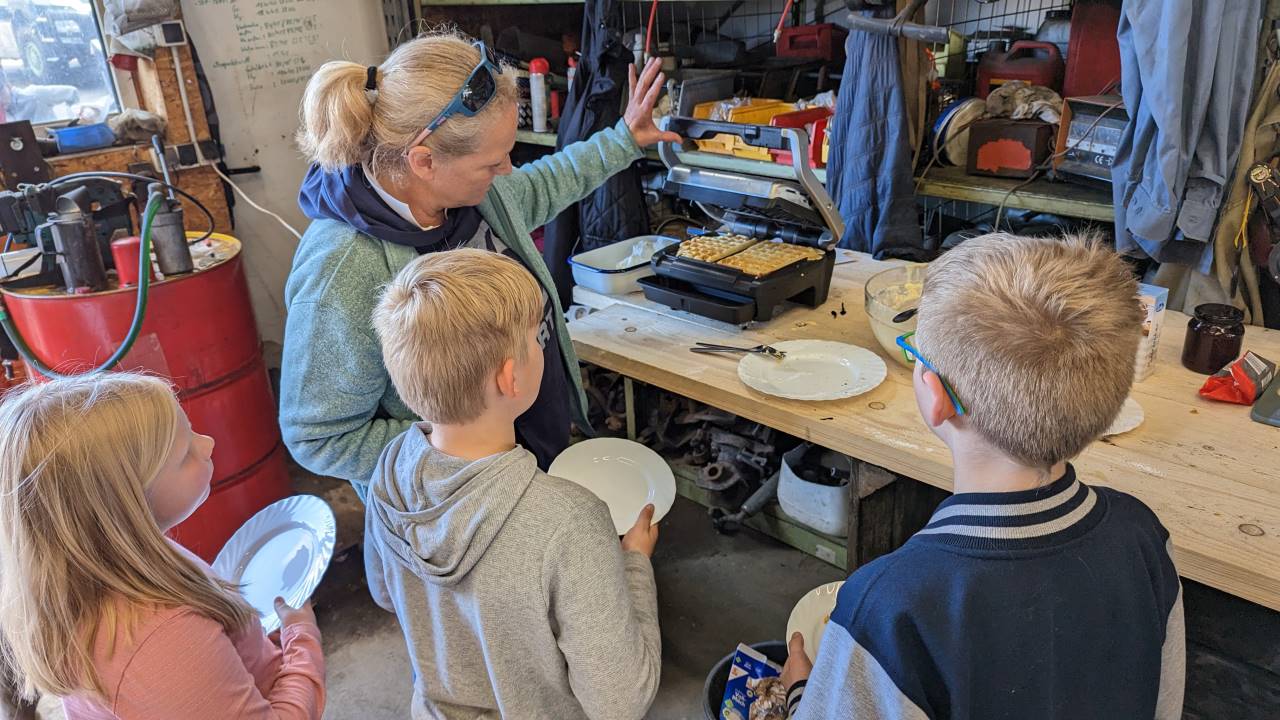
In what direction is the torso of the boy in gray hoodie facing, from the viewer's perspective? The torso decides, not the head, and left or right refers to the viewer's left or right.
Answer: facing away from the viewer and to the right of the viewer

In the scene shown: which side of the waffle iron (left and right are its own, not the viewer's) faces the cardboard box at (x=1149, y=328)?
left

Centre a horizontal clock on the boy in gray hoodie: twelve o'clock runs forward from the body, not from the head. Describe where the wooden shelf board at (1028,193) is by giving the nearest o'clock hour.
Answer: The wooden shelf board is roughly at 12 o'clock from the boy in gray hoodie.

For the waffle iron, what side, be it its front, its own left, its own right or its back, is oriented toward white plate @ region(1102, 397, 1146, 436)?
left

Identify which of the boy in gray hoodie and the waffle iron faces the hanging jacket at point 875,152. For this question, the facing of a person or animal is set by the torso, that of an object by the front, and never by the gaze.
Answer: the boy in gray hoodie

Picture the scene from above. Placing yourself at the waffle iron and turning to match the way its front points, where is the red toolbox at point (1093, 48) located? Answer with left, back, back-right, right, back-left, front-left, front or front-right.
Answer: back

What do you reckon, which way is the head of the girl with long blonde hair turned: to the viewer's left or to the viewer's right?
to the viewer's right

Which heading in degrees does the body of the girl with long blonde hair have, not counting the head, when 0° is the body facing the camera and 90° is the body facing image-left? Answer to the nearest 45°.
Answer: approximately 270°

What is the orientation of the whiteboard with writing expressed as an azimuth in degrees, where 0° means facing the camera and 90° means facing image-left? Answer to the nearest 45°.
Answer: approximately 0°

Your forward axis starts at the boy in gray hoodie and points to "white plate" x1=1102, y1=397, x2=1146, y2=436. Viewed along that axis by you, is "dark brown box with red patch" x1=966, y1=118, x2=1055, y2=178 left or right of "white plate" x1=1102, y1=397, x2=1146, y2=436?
left
